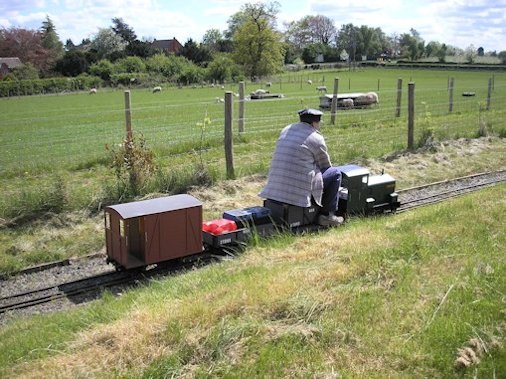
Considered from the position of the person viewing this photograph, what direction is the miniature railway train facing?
facing away from the viewer and to the right of the viewer

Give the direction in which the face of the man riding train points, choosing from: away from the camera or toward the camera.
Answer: away from the camera

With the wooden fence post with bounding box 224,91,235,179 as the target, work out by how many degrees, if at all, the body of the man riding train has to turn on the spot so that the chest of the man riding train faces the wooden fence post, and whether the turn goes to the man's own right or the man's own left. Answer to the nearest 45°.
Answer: approximately 45° to the man's own left

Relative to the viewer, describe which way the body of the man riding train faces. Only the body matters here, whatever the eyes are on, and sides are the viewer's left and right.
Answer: facing away from the viewer and to the right of the viewer

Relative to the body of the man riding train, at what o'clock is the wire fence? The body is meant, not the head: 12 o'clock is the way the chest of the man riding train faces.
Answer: The wire fence is roughly at 10 o'clock from the man riding train.
